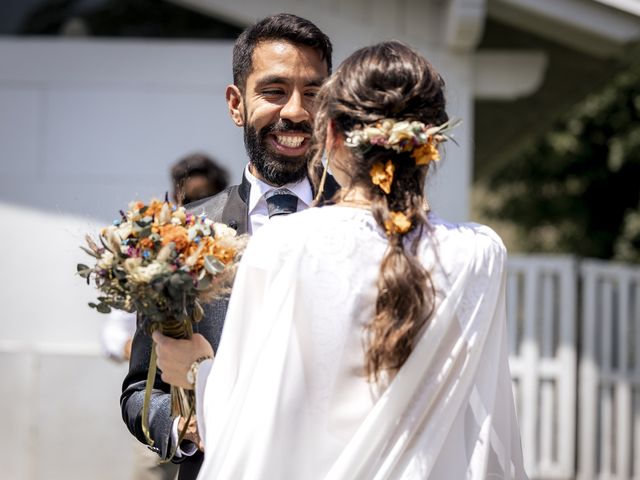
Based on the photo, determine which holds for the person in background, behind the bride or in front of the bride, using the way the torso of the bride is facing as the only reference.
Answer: in front

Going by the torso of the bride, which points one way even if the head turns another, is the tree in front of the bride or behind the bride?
in front

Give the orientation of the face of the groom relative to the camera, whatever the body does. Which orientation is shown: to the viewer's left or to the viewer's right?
to the viewer's right

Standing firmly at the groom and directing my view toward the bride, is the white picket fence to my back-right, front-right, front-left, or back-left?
back-left

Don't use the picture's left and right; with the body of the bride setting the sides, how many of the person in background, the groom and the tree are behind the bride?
0

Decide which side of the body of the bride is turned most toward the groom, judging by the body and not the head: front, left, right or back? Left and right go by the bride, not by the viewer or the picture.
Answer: front

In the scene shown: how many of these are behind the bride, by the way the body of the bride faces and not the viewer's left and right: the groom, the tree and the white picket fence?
0

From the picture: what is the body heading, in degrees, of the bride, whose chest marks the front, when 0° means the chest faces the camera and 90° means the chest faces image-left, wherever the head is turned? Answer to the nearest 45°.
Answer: approximately 180°

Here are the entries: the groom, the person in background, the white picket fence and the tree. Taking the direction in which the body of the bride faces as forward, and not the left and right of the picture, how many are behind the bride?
0

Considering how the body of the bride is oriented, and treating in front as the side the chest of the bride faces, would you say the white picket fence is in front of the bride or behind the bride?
in front

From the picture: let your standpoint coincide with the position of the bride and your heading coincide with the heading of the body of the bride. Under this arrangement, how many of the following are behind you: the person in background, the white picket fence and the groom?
0

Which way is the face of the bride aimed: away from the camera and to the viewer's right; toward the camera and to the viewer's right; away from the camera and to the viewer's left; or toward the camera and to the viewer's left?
away from the camera and to the viewer's left
